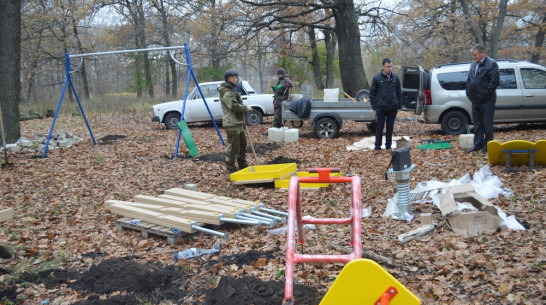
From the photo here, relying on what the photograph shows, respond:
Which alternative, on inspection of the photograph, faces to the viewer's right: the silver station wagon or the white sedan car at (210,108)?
the silver station wagon

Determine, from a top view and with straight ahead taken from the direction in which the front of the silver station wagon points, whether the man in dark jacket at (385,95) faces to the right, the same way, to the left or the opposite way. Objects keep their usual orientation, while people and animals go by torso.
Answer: to the right

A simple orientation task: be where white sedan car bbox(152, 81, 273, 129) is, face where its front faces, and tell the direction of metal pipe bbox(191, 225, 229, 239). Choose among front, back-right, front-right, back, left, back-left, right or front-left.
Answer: left

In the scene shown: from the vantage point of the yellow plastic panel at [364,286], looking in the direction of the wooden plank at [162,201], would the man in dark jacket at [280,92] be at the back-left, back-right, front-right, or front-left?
front-right

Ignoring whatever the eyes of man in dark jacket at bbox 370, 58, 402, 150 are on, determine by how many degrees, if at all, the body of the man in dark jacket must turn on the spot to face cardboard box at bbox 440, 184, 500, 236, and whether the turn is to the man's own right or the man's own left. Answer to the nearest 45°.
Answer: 0° — they already face it

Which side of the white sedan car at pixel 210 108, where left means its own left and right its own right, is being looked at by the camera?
left

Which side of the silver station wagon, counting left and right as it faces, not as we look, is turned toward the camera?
right

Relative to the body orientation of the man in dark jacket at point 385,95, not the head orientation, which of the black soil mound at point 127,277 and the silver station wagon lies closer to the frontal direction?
the black soil mound

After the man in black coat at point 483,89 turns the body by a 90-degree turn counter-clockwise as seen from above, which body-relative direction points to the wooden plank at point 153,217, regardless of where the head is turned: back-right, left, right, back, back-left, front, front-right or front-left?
right

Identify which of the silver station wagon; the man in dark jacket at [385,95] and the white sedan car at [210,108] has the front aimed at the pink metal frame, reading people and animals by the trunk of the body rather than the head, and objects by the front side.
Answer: the man in dark jacket

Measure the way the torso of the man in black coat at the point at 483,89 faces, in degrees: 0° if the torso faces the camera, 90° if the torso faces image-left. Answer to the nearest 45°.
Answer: approximately 45°

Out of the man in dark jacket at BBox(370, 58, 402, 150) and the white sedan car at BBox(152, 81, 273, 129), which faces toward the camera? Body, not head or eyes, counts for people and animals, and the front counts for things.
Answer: the man in dark jacket

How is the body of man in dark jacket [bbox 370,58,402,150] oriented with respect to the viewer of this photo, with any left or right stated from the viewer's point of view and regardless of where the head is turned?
facing the viewer

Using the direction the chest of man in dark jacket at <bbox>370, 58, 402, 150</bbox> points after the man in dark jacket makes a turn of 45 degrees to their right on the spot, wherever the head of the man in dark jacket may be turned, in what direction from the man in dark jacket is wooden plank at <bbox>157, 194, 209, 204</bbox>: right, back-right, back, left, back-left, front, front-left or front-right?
front
